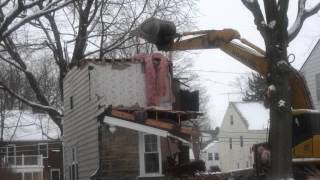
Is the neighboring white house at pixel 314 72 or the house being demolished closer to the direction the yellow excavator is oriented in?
the house being demolished

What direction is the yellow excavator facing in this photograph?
to the viewer's left

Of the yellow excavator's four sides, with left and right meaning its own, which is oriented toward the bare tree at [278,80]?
left

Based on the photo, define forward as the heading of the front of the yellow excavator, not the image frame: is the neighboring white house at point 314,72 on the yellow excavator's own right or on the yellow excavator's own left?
on the yellow excavator's own right

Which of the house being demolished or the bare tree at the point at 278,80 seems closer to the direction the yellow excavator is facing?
the house being demolished

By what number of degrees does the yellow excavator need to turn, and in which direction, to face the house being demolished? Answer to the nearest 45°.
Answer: approximately 45° to its right
